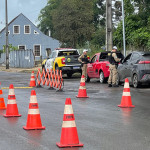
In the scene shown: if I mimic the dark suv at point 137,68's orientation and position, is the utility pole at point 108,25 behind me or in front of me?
in front

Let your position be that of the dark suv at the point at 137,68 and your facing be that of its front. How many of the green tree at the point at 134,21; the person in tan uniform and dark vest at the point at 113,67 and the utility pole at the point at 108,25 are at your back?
0

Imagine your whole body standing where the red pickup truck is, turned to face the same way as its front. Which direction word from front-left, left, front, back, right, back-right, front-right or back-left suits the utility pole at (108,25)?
front-right

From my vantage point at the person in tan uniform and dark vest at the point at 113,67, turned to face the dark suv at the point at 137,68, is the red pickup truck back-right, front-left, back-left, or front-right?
back-left

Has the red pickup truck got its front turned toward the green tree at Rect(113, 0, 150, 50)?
no

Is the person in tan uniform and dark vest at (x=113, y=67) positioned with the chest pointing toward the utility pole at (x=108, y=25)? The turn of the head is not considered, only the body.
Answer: no

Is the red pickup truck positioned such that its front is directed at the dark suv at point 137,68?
no

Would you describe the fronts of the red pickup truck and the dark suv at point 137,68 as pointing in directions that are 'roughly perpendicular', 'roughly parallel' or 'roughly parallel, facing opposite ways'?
roughly parallel
